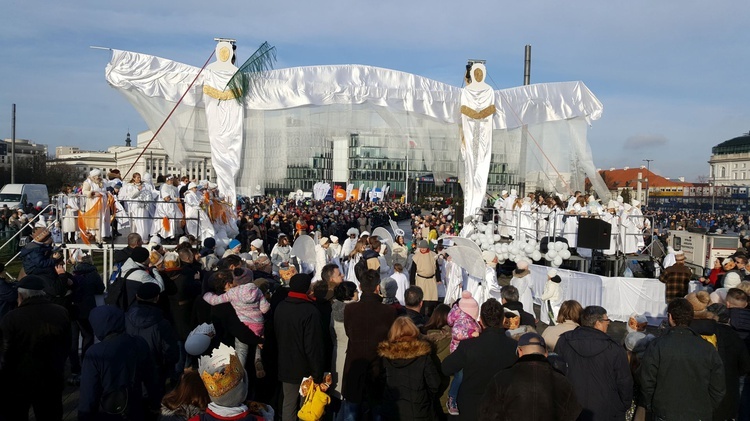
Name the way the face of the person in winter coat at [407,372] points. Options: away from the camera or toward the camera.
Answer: away from the camera

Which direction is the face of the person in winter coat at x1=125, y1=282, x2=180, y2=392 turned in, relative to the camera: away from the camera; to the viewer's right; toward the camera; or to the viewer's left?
away from the camera

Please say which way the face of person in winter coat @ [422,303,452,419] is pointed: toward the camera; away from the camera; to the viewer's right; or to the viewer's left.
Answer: away from the camera

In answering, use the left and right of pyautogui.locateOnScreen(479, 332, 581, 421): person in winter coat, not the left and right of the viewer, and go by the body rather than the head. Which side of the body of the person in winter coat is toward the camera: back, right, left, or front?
back

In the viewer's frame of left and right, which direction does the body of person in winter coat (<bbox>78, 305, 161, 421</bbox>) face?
facing away from the viewer

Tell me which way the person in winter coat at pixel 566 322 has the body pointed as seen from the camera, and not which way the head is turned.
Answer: away from the camera

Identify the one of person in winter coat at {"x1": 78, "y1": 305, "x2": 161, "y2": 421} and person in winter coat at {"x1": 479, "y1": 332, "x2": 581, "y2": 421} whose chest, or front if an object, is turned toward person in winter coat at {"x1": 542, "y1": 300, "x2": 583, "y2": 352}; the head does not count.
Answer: person in winter coat at {"x1": 479, "y1": 332, "x2": 581, "y2": 421}

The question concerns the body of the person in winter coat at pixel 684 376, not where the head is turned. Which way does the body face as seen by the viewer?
away from the camera

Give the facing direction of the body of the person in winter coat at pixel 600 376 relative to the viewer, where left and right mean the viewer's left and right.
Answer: facing away from the viewer and to the right of the viewer

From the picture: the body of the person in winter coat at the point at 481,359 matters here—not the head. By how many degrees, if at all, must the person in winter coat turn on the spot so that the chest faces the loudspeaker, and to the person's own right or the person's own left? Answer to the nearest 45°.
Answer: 0° — they already face it

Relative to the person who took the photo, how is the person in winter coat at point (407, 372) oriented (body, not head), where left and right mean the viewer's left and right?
facing away from the viewer

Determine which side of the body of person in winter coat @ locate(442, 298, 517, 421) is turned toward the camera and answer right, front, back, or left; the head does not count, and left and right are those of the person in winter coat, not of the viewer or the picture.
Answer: back

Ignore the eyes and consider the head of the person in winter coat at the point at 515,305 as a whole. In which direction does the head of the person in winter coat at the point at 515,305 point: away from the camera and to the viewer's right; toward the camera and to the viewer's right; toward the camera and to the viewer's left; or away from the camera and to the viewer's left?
away from the camera and to the viewer's left
